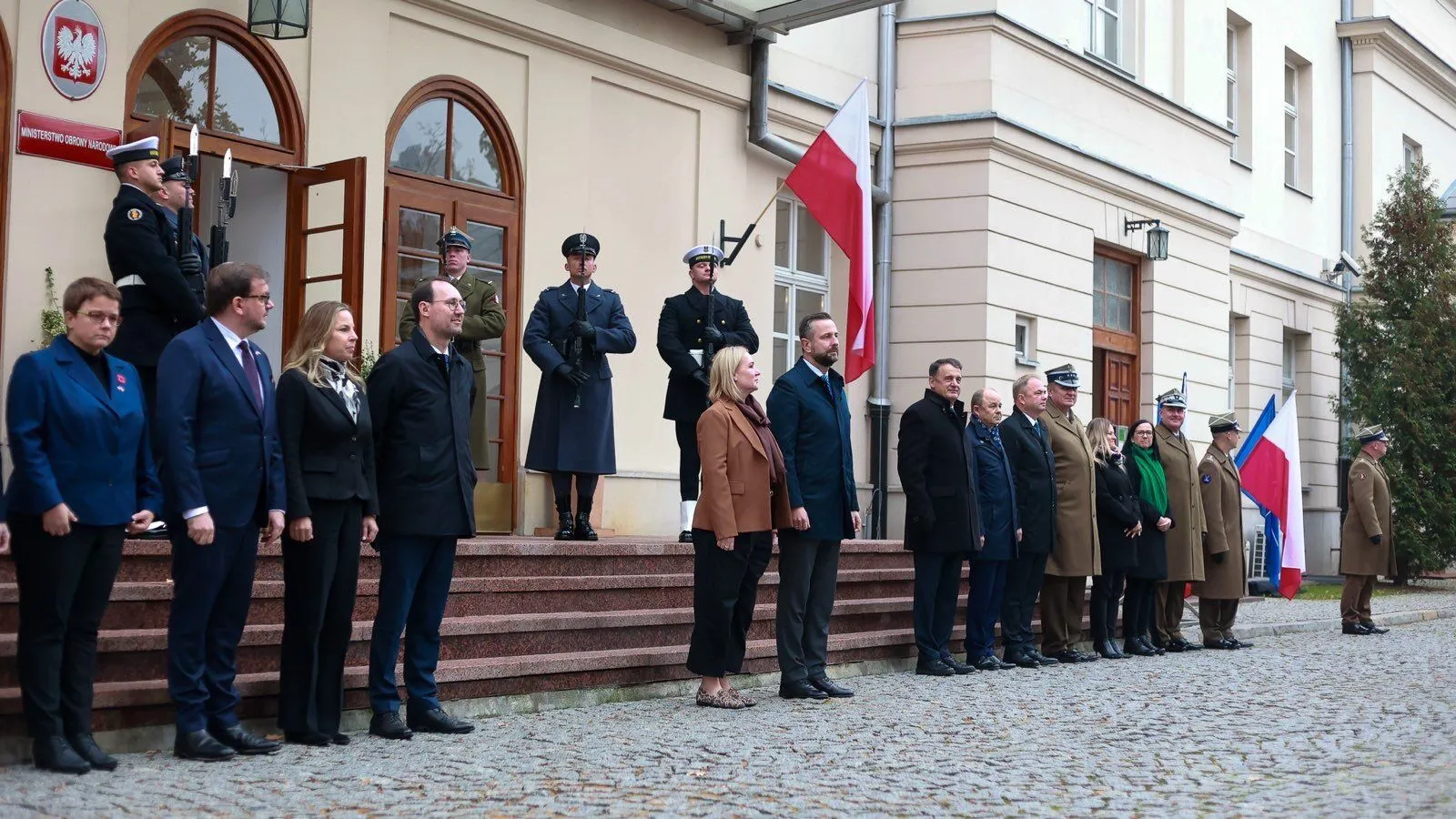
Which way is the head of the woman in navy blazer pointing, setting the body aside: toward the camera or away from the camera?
toward the camera

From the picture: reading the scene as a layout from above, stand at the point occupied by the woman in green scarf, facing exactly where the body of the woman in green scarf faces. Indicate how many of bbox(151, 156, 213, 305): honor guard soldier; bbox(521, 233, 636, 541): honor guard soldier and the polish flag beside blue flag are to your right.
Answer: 2

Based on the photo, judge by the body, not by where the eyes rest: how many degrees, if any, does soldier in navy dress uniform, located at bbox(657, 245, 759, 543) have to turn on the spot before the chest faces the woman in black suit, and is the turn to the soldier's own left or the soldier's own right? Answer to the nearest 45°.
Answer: approximately 45° to the soldier's own right

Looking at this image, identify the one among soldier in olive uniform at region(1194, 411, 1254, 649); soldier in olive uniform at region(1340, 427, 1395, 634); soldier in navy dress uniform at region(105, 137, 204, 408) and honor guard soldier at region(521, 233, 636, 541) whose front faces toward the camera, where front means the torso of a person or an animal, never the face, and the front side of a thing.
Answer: the honor guard soldier

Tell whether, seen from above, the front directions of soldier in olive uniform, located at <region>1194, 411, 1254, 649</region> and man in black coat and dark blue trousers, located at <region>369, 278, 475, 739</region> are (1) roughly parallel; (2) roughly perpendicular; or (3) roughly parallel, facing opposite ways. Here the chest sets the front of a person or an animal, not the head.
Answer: roughly parallel

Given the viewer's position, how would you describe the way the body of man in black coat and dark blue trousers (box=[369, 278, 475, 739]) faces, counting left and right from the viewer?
facing the viewer and to the right of the viewer

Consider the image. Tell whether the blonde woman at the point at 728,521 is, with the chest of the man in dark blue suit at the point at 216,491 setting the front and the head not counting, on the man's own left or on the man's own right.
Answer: on the man's own left

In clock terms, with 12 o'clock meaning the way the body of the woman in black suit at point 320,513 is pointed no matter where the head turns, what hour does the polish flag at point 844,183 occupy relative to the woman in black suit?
The polish flag is roughly at 9 o'clock from the woman in black suit.

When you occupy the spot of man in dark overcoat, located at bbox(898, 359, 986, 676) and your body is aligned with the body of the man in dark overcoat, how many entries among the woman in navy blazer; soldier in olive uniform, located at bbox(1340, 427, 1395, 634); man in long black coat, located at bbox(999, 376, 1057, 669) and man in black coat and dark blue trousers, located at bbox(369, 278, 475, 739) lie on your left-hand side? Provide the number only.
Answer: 2

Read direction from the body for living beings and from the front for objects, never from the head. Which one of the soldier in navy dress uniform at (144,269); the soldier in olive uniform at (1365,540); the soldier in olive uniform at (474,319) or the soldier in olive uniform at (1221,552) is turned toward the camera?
the soldier in olive uniform at (474,319)

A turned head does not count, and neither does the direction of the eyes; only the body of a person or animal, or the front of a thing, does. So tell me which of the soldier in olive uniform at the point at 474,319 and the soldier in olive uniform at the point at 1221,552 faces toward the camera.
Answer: the soldier in olive uniform at the point at 474,319

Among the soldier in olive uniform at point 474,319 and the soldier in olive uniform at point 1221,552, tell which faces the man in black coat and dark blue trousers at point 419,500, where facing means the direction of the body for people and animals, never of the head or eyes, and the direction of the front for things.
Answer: the soldier in olive uniform at point 474,319

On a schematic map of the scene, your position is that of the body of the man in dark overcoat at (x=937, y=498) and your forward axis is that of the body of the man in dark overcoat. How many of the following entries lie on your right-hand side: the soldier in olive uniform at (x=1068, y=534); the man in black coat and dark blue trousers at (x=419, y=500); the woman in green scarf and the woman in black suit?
2

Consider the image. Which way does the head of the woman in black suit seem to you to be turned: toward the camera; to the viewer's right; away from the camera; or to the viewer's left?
to the viewer's right

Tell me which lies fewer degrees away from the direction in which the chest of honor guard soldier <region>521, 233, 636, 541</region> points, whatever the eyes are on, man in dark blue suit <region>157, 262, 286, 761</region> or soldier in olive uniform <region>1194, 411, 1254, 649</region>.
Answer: the man in dark blue suit

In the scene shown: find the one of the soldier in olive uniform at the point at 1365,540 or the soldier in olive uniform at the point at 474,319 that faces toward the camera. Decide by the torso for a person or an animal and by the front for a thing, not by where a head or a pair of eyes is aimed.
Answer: the soldier in olive uniform at the point at 474,319

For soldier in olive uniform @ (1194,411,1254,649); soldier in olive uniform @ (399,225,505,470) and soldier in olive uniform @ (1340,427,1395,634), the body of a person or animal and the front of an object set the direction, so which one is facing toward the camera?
soldier in olive uniform @ (399,225,505,470)

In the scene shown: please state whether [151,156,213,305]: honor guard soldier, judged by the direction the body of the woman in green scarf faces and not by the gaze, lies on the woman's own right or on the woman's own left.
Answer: on the woman's own right

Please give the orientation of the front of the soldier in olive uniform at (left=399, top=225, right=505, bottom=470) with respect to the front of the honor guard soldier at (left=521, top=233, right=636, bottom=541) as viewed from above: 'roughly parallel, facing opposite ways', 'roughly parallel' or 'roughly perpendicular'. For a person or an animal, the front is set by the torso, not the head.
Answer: roughly parallel
